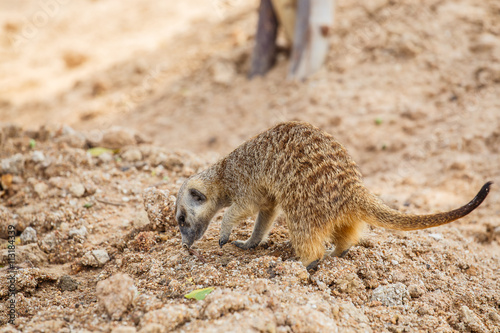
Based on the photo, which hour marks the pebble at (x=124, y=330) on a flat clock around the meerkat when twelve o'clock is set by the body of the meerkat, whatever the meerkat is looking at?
The pebble is roughly at 10 o'clock from the meerkat.

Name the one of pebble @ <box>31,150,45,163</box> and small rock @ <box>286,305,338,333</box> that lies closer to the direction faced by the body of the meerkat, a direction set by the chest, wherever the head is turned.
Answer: the pebble

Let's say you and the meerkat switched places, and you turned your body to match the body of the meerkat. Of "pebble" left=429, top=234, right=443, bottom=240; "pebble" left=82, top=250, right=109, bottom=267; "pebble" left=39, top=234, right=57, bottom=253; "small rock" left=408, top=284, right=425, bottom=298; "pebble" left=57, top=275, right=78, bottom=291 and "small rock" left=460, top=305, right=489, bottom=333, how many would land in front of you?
3

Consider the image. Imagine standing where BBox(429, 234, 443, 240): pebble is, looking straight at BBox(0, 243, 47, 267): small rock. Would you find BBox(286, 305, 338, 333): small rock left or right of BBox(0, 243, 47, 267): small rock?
left

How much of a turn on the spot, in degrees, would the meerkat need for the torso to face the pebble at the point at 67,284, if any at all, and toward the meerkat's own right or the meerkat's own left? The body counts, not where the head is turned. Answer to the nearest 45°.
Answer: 0° — it already faces it

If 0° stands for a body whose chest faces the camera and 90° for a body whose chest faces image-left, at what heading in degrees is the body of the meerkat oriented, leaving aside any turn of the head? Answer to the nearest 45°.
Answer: approximately 90°

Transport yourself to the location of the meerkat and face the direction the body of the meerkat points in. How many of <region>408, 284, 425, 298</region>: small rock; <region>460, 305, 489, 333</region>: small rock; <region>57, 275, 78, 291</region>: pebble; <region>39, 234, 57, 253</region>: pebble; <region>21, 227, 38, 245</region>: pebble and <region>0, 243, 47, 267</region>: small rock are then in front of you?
4

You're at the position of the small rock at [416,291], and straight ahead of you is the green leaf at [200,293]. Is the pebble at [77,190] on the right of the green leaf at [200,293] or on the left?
right

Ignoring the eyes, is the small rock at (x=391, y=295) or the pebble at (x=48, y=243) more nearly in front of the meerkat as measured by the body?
the pebble

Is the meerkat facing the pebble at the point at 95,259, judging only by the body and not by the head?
yes
